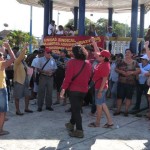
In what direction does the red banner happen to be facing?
toward the camera

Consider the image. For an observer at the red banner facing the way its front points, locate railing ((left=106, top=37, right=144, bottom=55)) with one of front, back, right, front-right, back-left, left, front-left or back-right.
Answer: left

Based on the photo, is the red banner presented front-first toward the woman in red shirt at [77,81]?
yes

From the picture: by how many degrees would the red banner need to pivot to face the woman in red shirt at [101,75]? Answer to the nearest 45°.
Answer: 0° — it already faces them

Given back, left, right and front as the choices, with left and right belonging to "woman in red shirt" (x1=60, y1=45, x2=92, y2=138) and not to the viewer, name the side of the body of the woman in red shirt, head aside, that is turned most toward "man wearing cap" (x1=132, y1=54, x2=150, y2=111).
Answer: right
